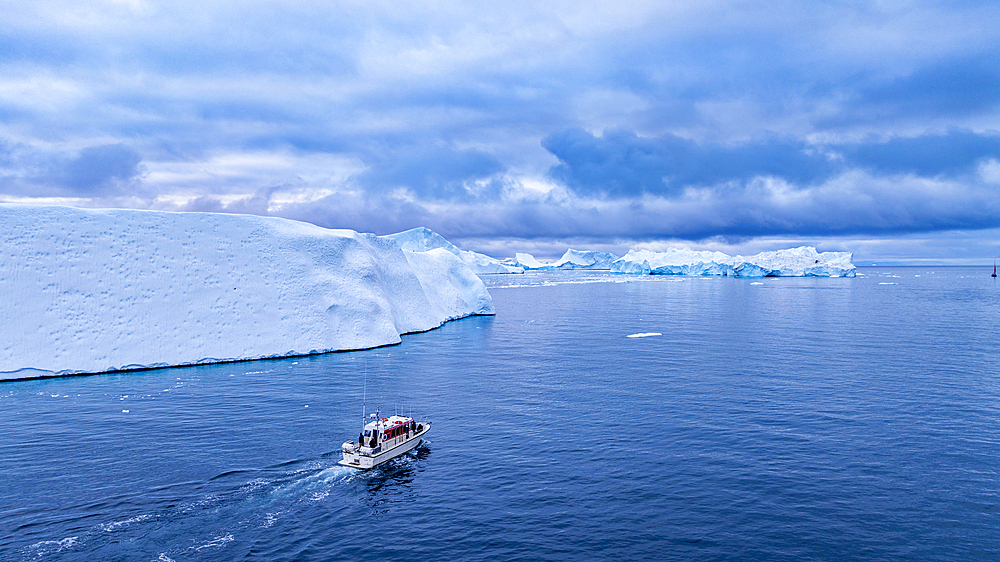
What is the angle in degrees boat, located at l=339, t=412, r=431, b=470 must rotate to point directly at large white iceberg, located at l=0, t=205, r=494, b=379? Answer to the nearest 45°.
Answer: approximately 90° to its left

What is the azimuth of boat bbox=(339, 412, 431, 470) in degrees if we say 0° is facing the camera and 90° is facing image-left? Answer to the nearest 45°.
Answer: approximately 225°
